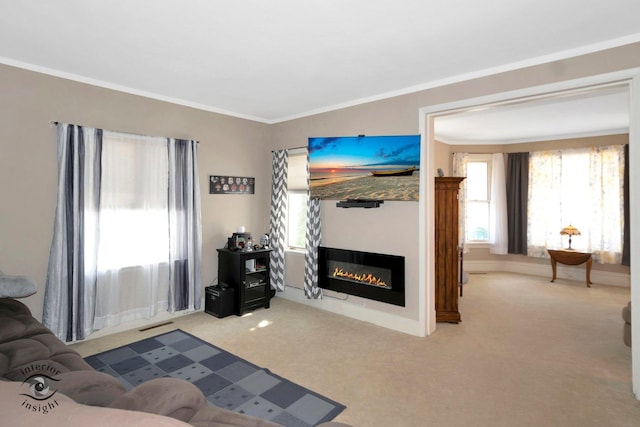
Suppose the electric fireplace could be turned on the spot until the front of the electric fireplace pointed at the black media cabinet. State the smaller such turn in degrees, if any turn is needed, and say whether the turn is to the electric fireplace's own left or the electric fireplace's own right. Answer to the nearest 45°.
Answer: approximately 45° to the electric fireplace's own right

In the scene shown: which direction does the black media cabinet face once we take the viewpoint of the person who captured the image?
facing the viewer and to the right of the viewer

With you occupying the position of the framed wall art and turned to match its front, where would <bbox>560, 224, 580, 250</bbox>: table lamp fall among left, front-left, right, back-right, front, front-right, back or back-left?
front-left

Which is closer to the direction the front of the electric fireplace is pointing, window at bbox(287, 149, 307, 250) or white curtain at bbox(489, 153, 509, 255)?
the window

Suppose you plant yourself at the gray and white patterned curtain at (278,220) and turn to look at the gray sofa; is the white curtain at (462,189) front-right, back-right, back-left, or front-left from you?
back-left

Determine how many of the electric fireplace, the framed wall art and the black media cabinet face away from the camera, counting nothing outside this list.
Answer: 0

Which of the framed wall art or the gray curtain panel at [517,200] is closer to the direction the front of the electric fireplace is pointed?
the framed wall art

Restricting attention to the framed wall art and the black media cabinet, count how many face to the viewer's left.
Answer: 0

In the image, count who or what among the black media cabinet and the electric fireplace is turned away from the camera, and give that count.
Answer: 0

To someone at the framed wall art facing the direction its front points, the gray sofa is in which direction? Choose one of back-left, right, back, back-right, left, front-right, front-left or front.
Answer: front-right

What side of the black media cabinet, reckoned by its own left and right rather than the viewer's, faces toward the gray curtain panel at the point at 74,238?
right

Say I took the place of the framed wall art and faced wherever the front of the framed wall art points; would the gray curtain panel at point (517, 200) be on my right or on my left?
on my left
